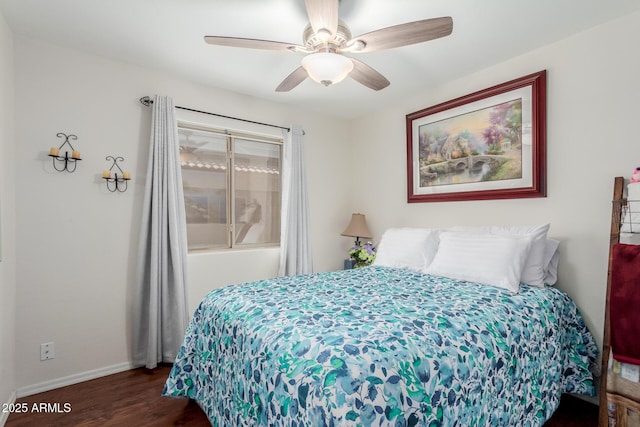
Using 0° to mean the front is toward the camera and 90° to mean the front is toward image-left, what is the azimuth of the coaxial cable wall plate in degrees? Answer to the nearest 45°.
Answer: approximately 0°

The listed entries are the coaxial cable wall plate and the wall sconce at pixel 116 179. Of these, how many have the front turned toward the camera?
2

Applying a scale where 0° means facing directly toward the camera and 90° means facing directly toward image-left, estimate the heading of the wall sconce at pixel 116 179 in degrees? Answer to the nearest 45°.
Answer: approximately 0°

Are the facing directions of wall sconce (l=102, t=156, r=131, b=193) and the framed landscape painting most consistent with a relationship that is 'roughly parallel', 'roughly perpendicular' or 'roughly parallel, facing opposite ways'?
roughly perpendicular

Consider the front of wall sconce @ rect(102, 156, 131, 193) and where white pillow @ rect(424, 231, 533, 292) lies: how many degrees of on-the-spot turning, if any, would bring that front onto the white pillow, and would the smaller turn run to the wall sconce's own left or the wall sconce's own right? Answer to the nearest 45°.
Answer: approximately 45° to the wall sconce's own left

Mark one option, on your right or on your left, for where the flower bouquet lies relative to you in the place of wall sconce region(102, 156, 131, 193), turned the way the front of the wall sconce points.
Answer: on your left

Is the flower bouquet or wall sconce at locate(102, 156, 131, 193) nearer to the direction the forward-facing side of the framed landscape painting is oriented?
the wall sconce

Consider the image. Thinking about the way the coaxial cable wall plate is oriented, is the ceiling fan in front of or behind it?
in front

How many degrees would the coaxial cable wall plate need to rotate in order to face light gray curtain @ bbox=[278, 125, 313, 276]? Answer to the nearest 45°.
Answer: approximately 90° to its left

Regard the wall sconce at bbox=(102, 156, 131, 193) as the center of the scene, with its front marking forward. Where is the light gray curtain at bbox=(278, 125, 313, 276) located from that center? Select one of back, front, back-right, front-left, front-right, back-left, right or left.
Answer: left

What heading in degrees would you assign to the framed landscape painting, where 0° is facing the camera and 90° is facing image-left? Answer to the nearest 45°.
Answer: approximately 45°
